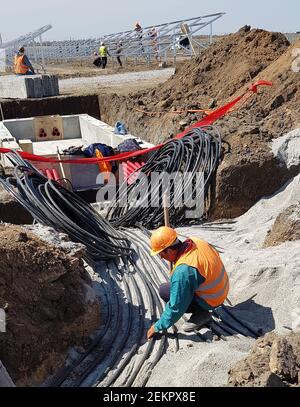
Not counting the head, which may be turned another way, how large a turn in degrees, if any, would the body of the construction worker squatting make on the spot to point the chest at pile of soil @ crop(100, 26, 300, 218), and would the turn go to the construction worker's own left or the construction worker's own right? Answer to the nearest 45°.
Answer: approximately 90° to the construction worker's own right

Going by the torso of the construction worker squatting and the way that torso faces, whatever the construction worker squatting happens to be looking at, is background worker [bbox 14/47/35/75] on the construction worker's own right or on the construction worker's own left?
on the construction worker's own right

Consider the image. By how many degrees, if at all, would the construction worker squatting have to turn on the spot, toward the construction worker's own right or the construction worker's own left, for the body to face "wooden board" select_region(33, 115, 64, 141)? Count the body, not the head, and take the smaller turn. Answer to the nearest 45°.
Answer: approximately 90° to the construction worker's own right

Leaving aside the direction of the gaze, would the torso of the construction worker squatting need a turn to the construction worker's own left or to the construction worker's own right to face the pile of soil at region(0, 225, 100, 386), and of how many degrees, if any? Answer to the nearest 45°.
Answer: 0° — they already face it

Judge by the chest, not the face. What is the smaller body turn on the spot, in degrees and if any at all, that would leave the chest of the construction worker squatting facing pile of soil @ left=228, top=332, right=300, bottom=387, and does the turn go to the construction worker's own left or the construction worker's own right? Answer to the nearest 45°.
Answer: approximately 90° to the construction worker's own left

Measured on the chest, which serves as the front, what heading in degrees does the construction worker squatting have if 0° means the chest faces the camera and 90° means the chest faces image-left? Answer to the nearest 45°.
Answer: approximately 90°

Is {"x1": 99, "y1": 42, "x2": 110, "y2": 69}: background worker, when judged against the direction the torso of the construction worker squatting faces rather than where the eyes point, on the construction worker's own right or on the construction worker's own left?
on the construction worker's own right

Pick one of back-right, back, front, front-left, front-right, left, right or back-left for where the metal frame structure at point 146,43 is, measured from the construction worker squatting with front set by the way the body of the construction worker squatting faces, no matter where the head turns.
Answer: right

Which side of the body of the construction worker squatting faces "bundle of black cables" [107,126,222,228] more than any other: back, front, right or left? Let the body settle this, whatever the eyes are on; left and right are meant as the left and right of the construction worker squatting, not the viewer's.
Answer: right

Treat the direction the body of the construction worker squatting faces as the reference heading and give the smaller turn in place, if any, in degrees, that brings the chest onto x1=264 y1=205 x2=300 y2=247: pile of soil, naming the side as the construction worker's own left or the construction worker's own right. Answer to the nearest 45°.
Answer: approximately 135° to the construction worker's own right

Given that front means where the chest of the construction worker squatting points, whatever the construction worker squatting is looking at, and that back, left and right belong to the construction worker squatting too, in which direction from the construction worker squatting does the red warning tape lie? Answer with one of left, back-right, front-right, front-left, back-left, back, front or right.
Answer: right

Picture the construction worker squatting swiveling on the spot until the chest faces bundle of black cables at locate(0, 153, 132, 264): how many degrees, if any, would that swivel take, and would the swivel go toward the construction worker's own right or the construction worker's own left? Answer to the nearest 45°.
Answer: approximately 45° to the construction worker's own right
